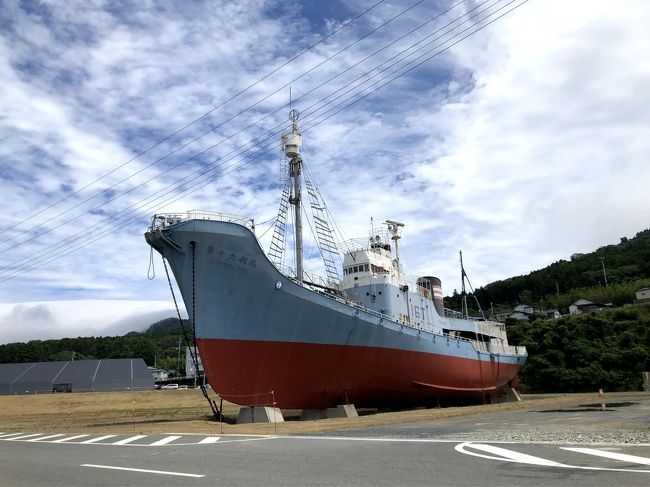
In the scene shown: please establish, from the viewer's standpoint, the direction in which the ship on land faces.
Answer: facing the viewer and to the left of the viewer
